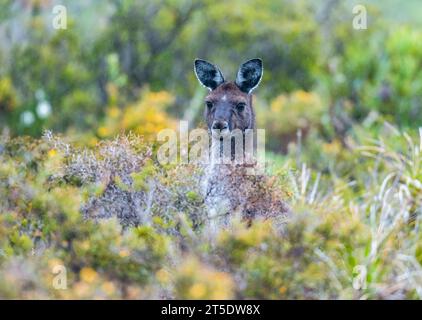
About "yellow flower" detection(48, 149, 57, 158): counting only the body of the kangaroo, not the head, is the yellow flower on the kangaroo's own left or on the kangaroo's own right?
on the kangaroo's own right

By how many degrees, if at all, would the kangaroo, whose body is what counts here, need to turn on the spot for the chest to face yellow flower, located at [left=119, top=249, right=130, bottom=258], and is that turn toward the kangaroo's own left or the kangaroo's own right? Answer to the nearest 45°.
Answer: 0° — it already faces it

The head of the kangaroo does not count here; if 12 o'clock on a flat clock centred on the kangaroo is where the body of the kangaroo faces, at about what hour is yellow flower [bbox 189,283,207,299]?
The yellow flower is roughly at 11 o'clock from the kangaroo.

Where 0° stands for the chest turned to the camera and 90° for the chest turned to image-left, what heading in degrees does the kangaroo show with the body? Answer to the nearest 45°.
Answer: approximately 45°
